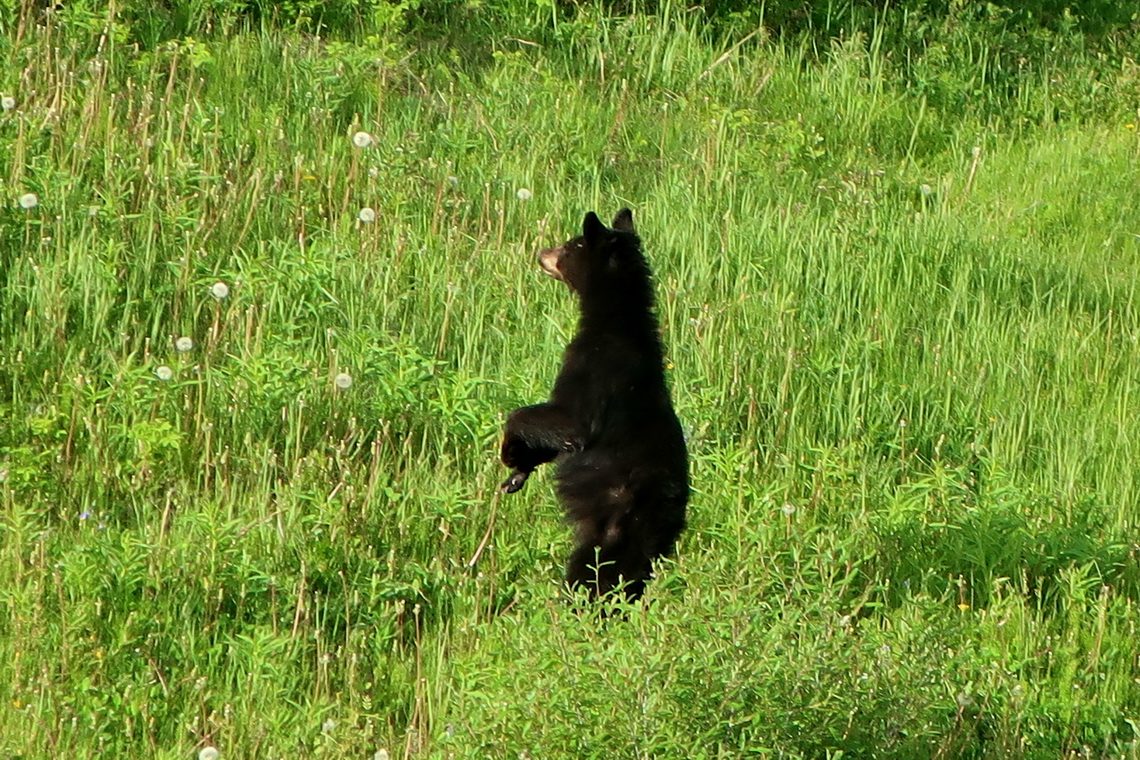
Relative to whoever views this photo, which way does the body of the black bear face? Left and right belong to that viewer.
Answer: facing to the left of the viewer
